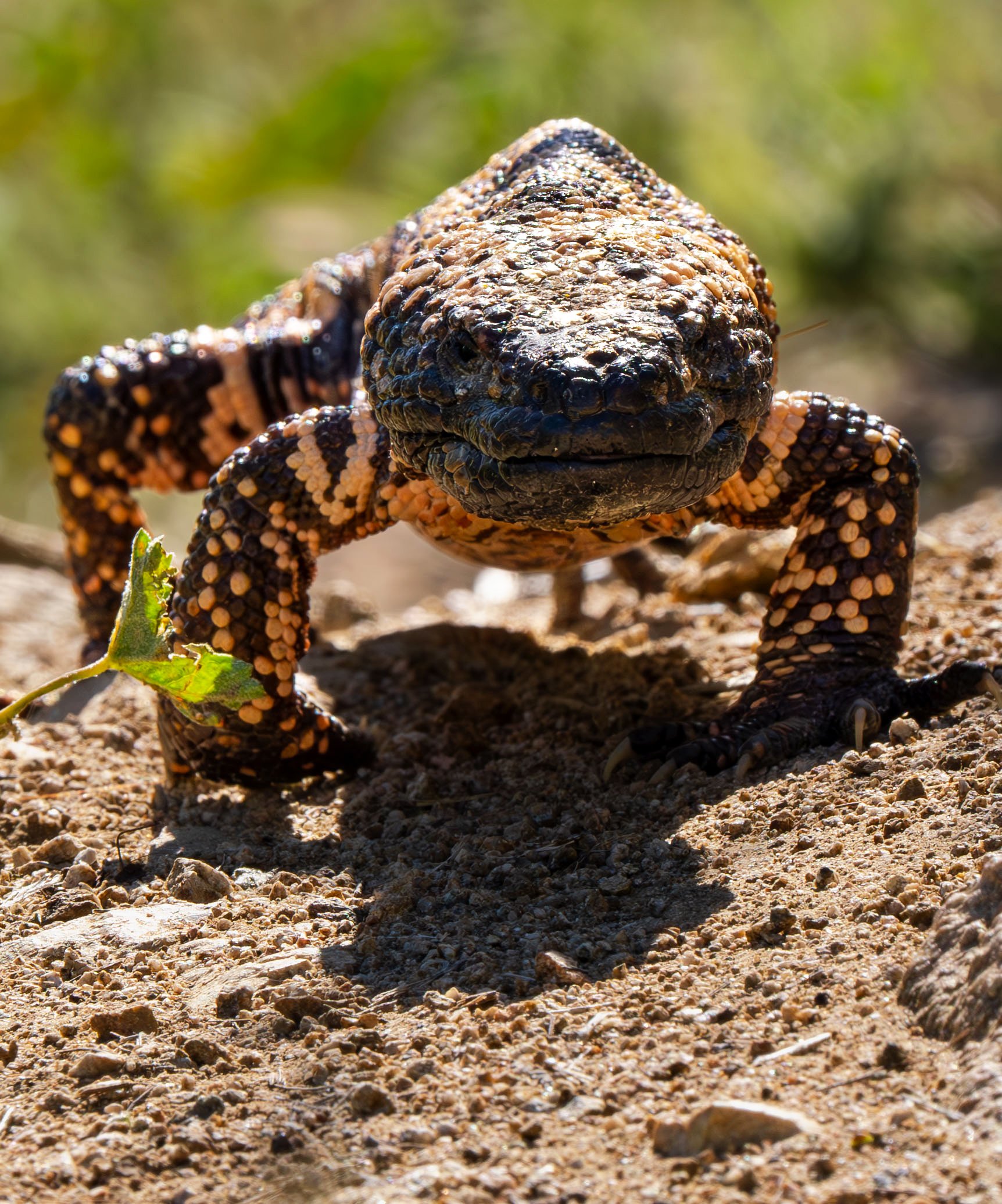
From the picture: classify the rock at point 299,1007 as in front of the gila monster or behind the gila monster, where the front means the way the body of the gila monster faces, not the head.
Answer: in front

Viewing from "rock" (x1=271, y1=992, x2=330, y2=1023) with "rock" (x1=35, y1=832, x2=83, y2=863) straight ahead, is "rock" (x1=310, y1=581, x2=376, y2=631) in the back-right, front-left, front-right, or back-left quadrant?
front-right

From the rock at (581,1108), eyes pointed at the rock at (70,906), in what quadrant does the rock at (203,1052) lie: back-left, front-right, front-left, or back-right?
front-left

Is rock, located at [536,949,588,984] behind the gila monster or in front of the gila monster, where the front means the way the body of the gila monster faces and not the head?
in front

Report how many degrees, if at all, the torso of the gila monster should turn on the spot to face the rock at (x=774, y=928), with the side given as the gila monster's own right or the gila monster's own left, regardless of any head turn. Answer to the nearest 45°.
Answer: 0° — it already faces it

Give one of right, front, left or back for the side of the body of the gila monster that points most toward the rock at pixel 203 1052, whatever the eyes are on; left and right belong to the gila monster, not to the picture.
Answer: front

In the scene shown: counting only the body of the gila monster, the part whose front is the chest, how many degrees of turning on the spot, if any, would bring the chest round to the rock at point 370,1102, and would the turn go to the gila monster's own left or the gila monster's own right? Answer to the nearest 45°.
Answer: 0° — it already faces it

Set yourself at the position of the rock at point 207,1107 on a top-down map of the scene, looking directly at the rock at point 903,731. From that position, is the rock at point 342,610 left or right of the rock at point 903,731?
left

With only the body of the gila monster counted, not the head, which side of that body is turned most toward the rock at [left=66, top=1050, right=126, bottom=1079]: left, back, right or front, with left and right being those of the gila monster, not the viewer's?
front

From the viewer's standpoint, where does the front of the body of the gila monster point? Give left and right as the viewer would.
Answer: facing the viewer

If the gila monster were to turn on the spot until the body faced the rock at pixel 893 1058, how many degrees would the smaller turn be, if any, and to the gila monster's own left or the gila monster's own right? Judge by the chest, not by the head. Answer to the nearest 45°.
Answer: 0° — it already faces it
